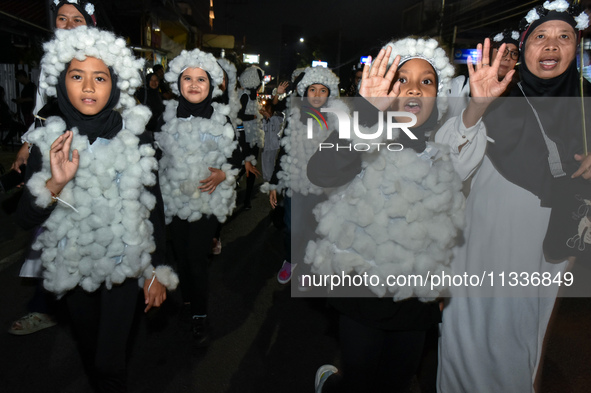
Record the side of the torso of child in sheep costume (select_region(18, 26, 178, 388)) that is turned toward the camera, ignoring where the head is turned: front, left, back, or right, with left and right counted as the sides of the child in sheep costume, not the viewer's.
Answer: front

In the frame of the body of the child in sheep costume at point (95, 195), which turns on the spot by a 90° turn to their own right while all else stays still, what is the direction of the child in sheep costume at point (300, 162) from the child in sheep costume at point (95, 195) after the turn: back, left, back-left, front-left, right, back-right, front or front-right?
back-right

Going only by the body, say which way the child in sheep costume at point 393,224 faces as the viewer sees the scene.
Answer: toward the camera

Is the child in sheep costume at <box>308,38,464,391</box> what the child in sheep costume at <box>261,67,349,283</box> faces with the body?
yes

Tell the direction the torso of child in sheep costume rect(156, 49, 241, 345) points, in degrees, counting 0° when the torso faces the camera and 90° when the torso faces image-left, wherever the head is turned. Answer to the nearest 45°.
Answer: approximately 0°

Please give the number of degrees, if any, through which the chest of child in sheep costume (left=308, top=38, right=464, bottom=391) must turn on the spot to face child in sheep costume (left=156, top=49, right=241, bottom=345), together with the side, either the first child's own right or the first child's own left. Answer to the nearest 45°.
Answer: approximately 135° to the first child's own right

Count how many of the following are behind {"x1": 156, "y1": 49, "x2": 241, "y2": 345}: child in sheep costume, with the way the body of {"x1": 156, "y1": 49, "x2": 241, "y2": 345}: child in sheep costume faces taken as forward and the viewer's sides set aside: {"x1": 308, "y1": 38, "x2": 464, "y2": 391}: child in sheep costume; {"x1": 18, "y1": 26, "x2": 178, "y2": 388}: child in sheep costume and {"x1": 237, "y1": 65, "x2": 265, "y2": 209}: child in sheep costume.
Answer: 1

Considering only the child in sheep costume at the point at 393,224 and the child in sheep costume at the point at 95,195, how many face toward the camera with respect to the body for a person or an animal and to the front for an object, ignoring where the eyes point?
2

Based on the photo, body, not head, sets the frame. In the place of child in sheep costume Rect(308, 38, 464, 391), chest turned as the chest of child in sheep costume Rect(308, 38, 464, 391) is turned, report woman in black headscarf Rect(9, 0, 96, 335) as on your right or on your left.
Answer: on your right

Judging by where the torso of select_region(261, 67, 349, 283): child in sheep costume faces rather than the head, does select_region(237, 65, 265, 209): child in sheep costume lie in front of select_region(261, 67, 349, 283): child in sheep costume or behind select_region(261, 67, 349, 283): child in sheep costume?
behind

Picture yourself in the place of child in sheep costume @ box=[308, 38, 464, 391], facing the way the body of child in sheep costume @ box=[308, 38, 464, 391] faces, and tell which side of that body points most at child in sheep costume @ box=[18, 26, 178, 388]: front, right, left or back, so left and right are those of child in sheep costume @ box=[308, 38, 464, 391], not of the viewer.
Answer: right
